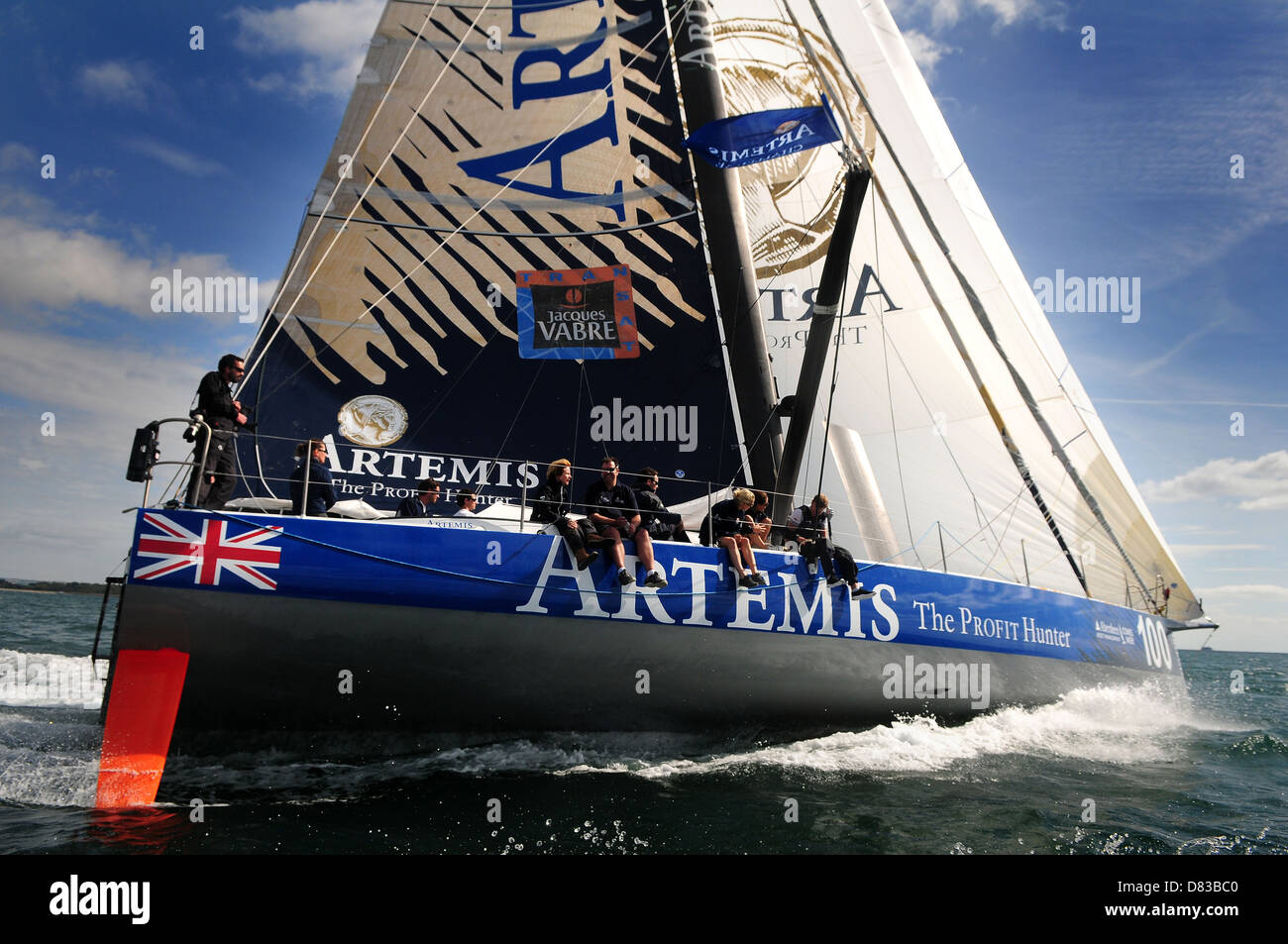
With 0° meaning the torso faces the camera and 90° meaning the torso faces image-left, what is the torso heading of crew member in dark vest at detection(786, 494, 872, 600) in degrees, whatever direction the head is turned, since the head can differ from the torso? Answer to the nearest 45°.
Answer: approximately 315°

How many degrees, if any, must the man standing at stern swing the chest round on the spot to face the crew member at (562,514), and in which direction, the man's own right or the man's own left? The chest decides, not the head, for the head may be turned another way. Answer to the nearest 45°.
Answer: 0° — they already face them

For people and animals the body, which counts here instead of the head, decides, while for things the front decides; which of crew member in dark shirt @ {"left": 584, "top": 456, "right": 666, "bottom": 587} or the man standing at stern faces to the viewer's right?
the man standing at stern

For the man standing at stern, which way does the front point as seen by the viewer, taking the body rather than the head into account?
to the viewer's right

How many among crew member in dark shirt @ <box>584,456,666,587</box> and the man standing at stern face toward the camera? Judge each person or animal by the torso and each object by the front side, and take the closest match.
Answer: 1

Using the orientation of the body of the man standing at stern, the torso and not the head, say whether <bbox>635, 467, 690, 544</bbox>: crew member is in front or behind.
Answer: in front

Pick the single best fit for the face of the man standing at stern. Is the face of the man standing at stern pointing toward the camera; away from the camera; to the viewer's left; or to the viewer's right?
to the viewer's right

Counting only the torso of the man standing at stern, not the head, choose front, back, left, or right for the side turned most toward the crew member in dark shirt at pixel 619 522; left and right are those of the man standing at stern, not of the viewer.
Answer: front

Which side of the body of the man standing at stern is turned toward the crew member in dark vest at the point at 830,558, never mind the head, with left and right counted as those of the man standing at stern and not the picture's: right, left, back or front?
front

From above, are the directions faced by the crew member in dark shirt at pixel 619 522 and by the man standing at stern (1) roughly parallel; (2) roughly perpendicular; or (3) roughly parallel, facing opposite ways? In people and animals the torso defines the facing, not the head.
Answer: roughly perpendicular

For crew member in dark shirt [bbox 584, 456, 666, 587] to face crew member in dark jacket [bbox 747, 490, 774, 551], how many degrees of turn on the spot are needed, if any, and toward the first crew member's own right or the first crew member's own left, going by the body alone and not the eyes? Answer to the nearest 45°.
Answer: approximately 135° to the first crew member's own left

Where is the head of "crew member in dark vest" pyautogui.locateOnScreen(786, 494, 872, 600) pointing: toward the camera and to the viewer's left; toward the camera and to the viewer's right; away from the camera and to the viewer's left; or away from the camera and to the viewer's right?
toward the camera and to the viewer's right

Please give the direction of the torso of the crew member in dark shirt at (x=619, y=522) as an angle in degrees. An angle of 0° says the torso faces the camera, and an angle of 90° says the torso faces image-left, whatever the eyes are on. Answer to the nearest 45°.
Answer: approximately 0°

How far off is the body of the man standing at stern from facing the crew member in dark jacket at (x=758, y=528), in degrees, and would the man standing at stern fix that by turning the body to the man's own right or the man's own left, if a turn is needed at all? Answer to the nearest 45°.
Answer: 0° — they already face them
